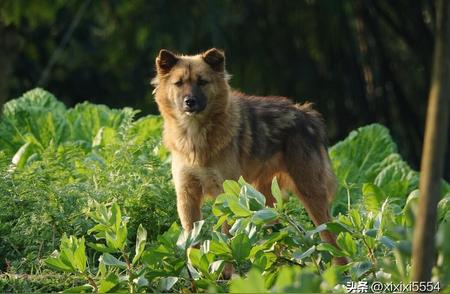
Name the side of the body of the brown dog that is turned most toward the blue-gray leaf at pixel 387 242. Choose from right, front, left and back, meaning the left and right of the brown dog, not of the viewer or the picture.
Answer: left

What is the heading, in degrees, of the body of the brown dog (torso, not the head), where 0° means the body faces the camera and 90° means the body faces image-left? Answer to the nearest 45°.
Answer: approximately 45°

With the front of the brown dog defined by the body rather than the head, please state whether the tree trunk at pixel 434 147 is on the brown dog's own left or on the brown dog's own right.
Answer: on the brown dog's own left

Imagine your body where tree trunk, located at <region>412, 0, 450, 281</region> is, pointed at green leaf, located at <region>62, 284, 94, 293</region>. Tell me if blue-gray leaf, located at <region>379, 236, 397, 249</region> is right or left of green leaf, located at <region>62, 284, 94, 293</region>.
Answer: right

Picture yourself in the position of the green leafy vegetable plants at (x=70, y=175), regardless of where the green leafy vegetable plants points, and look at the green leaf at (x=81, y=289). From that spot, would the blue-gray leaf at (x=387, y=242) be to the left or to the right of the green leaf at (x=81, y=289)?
left

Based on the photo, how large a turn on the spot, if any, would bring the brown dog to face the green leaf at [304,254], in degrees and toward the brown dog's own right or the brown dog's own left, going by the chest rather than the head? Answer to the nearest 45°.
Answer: approximately 45° to the brown dog's own left

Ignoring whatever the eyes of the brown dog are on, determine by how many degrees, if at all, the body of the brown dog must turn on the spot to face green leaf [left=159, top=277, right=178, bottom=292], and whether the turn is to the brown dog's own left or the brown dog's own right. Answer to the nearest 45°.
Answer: approximately 45° to the brown dog's own left
